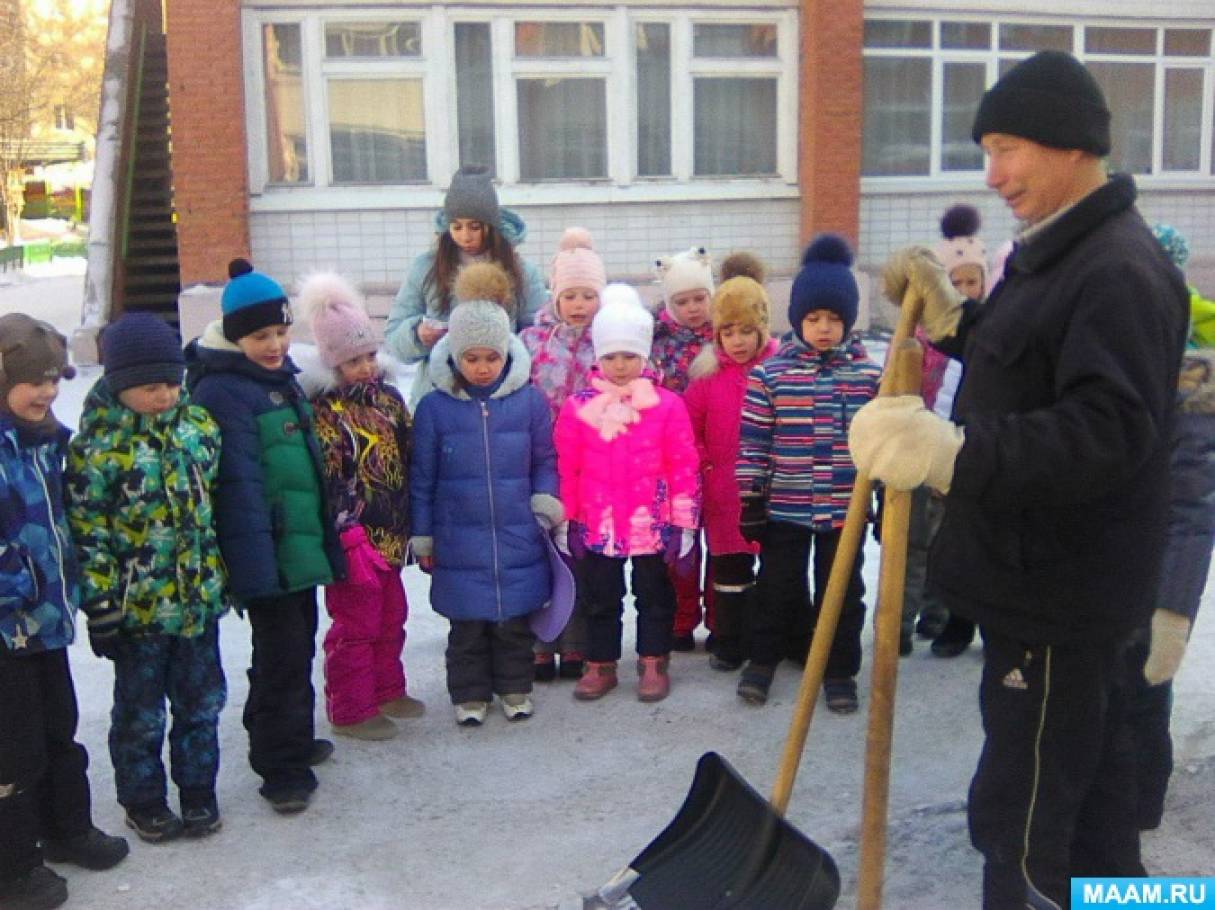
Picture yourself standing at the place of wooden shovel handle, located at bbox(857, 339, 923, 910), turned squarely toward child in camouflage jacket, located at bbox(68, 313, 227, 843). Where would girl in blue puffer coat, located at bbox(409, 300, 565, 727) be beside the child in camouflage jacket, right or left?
right

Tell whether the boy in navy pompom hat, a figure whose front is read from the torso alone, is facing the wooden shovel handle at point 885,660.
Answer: yes

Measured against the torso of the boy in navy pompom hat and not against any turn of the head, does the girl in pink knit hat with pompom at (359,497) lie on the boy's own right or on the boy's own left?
on the boy's own right

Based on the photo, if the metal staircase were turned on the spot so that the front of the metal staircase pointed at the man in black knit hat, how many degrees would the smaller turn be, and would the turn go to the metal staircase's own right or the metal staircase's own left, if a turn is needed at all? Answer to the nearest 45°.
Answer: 0° — it already faces them

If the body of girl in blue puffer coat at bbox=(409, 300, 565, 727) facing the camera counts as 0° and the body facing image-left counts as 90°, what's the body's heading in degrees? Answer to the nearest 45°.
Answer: approximately 0°

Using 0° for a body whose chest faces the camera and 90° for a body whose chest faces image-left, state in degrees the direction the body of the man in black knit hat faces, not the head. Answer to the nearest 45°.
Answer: approximately 90°

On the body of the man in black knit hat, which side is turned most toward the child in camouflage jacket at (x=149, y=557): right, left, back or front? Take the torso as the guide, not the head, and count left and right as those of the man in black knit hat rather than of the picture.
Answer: front

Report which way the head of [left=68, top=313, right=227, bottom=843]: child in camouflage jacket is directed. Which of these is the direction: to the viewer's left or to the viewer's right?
to the viewer's right

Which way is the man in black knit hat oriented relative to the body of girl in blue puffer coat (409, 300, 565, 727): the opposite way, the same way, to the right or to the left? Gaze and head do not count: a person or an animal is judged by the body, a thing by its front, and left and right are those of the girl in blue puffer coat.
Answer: to the right
